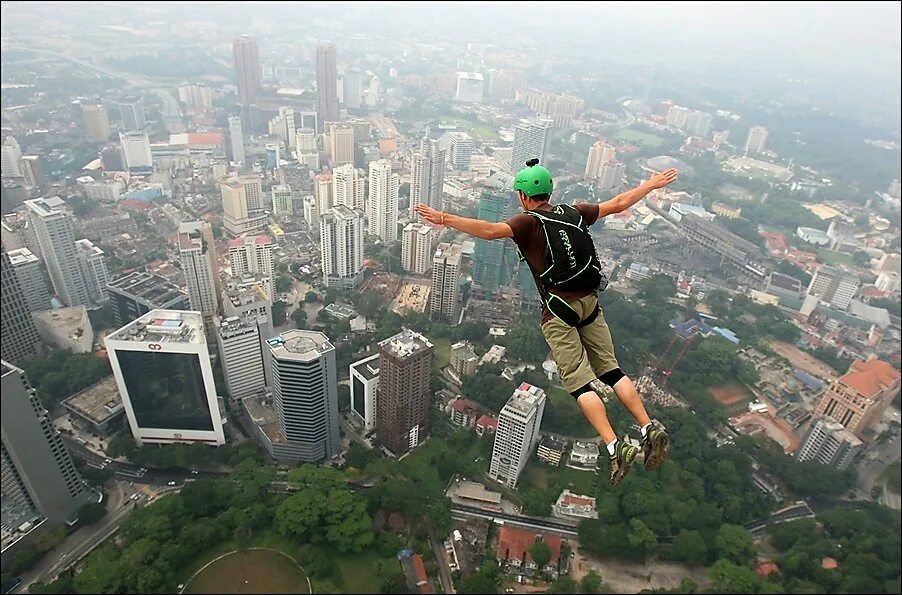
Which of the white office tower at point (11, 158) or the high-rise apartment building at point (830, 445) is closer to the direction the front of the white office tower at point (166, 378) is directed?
the high-rise apartment building

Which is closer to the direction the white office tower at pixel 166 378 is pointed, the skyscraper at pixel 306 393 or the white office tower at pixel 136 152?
the skyscraper

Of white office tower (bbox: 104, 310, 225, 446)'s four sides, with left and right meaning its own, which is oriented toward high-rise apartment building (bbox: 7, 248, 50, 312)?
back

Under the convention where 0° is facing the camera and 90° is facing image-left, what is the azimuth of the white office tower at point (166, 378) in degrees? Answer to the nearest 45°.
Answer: approximately 0°

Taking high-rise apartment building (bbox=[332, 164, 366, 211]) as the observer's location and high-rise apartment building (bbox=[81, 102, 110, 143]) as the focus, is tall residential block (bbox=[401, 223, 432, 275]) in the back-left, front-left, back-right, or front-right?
back-left

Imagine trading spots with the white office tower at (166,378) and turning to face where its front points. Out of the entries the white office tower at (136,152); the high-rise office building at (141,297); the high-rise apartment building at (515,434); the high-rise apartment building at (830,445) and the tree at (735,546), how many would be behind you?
2

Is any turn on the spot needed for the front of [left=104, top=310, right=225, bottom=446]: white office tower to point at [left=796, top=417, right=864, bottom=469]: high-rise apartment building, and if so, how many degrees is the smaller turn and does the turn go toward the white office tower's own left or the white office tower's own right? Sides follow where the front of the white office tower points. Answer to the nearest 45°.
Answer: approximately 45° to the white office tower's own left

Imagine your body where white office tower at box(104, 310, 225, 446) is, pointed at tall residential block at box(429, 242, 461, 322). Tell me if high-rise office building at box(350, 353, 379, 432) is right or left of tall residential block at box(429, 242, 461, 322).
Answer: right

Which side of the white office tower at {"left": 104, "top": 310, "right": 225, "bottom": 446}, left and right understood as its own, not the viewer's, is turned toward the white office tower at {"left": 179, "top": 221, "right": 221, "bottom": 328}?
back

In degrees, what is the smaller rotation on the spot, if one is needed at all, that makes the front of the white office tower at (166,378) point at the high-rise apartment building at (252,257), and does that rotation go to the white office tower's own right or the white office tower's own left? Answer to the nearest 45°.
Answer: approximately 135° to the white office tower's own left

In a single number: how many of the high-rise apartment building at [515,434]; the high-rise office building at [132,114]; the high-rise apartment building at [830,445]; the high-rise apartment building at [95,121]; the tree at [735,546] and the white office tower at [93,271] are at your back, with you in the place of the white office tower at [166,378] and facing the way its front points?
3

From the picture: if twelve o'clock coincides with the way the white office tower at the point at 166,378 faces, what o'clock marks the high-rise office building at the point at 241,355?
The high-rise office building is roughly at 8 o'clock from the white office tower.

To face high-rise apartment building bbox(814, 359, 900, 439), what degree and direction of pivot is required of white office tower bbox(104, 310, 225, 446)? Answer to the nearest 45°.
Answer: approximately 45° to its left

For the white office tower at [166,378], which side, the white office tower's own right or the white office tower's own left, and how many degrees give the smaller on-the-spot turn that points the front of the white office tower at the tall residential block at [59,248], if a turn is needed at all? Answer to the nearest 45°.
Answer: approximately 180°

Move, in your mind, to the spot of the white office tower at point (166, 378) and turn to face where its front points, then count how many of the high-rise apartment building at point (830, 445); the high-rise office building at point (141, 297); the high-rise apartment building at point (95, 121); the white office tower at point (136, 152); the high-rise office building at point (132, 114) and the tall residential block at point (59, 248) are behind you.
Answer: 5

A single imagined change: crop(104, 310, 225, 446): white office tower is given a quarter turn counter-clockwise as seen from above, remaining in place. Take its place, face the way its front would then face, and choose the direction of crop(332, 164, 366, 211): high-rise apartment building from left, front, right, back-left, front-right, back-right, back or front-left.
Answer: front-left
